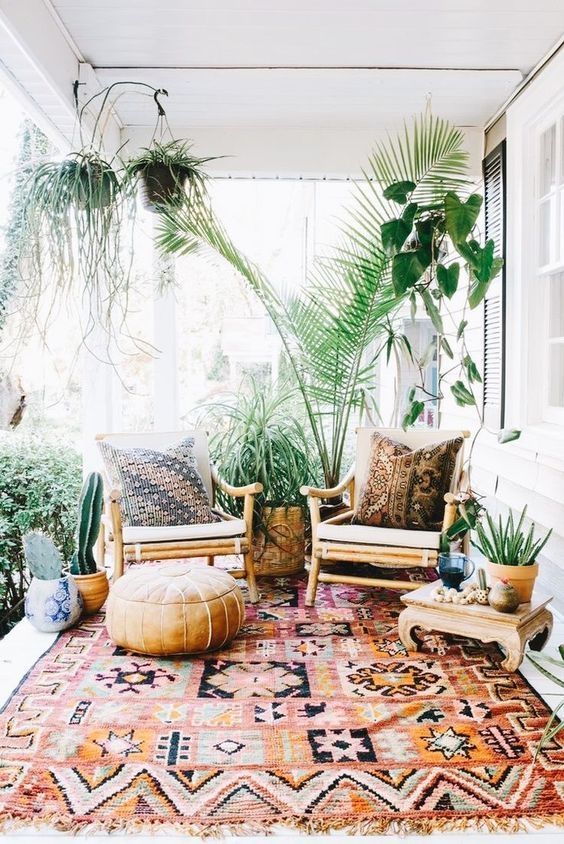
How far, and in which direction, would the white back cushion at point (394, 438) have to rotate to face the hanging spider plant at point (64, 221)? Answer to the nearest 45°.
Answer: approximately 45° to its right

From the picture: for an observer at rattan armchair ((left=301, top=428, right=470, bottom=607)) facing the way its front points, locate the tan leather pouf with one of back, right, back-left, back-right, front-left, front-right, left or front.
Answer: front

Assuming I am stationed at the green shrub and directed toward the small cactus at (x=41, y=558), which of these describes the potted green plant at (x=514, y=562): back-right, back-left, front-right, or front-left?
front-left

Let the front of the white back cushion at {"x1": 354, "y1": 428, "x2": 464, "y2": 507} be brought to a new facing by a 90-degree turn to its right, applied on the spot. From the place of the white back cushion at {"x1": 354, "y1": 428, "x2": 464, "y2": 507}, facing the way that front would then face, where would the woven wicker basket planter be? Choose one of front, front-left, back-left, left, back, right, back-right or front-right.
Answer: front

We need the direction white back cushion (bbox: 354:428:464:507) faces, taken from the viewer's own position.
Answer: facing the viewer

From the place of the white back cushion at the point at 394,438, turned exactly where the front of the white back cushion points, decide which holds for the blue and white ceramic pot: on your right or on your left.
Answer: on your right

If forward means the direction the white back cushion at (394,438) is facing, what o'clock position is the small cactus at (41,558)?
The small cactus is roughly at 2 o'clock from the white back cushion.

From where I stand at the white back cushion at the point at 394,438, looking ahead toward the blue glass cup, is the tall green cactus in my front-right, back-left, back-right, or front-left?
front-right

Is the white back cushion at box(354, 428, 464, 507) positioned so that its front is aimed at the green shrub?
no

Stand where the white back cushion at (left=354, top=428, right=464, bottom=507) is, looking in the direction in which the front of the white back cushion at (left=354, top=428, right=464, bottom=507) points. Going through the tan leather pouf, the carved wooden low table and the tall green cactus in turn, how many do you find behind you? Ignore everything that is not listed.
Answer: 0

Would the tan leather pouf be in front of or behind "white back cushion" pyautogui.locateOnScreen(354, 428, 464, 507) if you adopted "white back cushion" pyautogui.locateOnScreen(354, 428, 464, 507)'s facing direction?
in front

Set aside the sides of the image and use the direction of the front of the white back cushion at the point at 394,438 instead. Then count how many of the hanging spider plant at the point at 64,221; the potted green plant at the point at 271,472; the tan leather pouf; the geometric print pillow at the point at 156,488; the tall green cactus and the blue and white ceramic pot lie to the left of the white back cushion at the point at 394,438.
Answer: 0

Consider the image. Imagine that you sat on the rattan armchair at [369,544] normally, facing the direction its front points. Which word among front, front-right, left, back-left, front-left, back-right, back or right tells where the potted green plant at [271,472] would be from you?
right

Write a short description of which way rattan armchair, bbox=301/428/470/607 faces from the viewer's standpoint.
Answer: facing the viewer and to the left of the viewer

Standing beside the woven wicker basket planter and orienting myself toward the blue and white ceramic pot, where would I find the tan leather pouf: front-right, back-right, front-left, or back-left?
front-left

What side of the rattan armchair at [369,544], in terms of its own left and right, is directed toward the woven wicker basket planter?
right

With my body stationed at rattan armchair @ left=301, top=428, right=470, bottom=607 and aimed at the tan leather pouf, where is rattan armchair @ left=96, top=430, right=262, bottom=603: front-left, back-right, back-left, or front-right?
front-right

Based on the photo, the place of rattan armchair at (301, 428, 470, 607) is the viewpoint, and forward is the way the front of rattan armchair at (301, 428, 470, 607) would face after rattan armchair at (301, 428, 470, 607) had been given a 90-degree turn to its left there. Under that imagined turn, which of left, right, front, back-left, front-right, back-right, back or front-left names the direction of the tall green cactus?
back-right

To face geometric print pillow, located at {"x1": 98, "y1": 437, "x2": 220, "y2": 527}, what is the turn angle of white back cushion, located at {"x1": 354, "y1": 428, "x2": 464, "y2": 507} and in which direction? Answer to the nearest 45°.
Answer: approximately 45° to its right
